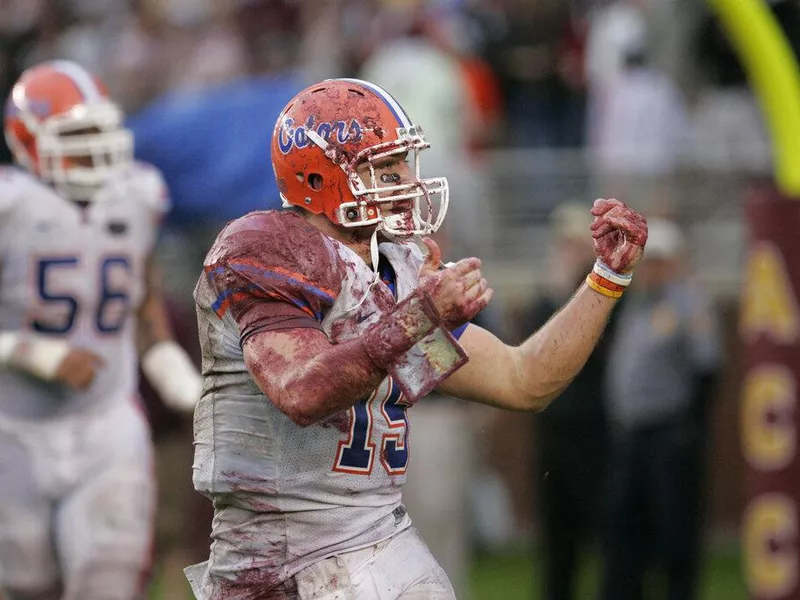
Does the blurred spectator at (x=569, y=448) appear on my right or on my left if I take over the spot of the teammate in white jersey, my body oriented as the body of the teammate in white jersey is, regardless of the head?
on my left

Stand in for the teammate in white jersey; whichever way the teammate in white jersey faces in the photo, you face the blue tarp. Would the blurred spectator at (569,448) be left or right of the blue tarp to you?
right

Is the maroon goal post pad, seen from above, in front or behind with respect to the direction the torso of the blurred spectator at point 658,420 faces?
in front

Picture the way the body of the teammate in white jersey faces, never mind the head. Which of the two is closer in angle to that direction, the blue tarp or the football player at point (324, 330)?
the football player

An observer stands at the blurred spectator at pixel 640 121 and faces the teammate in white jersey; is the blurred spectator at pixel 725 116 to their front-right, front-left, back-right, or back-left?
back-left

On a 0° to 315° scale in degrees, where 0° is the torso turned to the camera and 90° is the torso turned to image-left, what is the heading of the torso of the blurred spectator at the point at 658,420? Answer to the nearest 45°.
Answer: approximately 0°

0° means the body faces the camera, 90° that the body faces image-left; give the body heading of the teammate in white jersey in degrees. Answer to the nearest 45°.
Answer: approximately 315°
